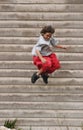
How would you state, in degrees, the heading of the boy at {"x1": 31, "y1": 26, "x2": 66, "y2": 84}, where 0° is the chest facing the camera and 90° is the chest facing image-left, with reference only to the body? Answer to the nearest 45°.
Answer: approximately 315°
